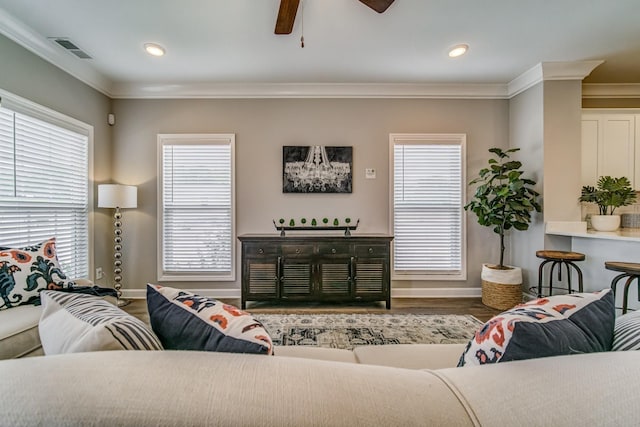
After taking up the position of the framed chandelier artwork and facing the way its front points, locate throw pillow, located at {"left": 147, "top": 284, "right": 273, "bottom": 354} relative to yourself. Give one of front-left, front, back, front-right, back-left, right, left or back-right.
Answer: front

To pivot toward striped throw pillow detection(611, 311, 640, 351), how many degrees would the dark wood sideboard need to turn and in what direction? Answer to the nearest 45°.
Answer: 0° — it already faces it

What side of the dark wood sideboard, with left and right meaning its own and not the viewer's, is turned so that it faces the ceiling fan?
front

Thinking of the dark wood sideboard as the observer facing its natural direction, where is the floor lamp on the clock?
The floor lamp is roughly at 3 o'clock from the dark wood sideboard.

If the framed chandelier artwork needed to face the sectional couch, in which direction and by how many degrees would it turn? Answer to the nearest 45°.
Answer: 0° — it already faces it

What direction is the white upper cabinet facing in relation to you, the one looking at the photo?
facing the viewer

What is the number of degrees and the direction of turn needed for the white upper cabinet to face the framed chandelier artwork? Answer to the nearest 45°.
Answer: approximately 45° to its right

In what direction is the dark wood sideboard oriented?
toward the camera

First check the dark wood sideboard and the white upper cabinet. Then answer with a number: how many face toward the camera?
2

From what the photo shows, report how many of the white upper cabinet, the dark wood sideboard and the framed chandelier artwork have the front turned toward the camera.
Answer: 3

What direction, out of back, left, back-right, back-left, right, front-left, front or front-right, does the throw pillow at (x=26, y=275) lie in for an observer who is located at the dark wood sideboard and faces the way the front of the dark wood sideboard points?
front-right

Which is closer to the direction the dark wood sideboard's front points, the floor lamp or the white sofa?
the white sofa

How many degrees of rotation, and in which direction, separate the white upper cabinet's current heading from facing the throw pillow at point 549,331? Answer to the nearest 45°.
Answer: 0° — it already faces it

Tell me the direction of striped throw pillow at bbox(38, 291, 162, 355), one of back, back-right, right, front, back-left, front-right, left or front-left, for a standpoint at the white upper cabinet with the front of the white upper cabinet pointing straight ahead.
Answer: front

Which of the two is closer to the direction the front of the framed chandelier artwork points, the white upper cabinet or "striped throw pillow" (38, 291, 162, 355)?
the striped throw pillow

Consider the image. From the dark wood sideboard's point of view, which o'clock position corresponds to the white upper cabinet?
The white upper cabinet is roughly at 9 o'clock from the dark wood sideboard.
